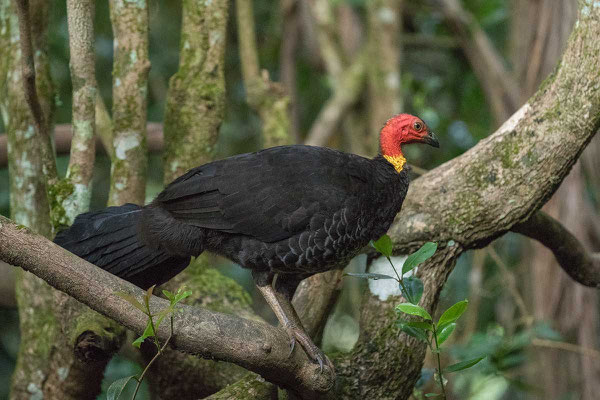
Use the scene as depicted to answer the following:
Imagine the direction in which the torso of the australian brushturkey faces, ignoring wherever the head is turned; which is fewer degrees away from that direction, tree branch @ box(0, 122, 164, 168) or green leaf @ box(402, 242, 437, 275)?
the green leaf

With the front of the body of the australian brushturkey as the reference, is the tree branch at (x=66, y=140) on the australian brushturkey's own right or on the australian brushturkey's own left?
on the australian brushturkey's own left

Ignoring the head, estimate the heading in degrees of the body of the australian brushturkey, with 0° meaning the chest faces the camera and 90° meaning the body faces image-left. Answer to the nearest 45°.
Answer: approximately 270°

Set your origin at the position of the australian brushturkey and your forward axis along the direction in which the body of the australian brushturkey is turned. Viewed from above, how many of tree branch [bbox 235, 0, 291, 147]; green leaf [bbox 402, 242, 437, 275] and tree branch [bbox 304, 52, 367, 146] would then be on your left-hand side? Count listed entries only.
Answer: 2

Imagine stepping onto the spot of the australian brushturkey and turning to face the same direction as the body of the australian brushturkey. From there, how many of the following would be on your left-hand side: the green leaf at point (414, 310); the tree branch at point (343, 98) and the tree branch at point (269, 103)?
2

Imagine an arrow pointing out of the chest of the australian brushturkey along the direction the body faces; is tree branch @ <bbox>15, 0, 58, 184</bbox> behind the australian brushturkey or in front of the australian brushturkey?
behind

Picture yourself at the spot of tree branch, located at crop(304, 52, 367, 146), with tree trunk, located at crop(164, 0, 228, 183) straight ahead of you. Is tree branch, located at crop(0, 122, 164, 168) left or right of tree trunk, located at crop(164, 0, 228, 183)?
right

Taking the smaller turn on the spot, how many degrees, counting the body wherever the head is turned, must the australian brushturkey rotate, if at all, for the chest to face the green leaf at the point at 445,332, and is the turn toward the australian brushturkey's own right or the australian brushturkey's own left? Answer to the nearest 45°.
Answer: approximately 45° to the australian brushturkey's own right

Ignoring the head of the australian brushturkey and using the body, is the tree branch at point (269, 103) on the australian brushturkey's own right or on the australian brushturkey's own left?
on the australian brushturkey's own left
